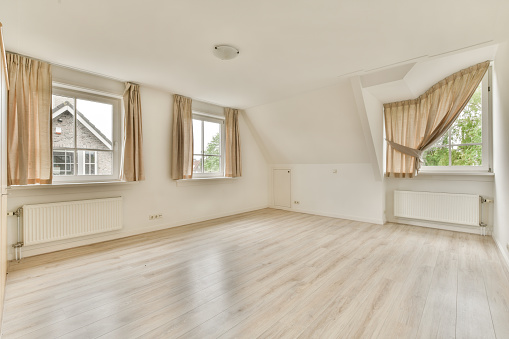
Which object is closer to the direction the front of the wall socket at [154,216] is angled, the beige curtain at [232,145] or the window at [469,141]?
the window

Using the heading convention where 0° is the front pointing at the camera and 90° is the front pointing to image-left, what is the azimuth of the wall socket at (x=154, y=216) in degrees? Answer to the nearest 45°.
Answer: approximately 315°

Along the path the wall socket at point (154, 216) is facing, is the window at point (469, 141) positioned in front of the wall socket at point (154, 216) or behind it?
in front

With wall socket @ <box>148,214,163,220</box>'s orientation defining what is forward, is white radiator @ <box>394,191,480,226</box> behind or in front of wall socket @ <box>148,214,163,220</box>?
in front

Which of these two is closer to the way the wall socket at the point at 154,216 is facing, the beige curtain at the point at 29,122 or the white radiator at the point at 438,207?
the white radiator

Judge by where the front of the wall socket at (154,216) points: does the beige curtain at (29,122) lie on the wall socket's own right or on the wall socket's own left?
on the wall socket's own right

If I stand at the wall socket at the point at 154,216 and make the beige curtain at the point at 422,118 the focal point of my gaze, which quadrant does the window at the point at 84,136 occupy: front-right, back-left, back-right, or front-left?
back-right

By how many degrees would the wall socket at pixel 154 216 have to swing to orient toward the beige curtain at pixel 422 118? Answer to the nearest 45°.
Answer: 0° — it already faces it

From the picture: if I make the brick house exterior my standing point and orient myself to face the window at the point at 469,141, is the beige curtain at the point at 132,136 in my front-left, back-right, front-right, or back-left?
front-right
